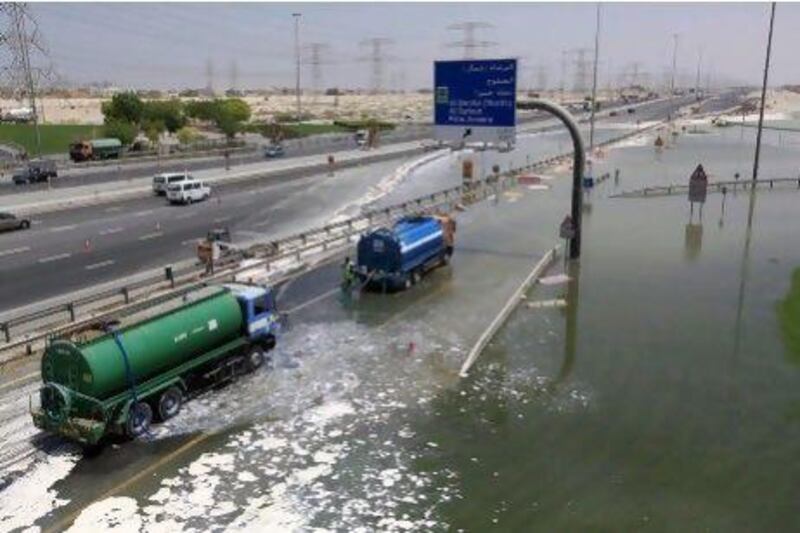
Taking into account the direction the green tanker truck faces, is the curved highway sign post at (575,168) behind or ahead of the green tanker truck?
ahead

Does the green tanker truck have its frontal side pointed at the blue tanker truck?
yes

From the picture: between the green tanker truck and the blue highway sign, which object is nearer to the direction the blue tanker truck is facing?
the blue highway sign

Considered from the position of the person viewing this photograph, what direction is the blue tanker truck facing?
facing away from the viewer and to the right of the viewer

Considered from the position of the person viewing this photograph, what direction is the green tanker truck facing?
facing away from the viewer and to the right of the viewer

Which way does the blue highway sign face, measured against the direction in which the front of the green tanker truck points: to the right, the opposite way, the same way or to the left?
the opposite way

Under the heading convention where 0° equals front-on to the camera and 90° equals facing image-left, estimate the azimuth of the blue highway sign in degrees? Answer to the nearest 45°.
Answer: approximately 0°

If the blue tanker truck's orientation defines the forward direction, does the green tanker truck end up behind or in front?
behind

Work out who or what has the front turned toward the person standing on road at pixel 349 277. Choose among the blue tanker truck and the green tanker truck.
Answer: the green tanker truck

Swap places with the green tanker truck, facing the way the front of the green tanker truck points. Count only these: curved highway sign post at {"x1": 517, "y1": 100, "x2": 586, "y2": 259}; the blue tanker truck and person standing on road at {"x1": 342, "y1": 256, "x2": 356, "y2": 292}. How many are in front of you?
3

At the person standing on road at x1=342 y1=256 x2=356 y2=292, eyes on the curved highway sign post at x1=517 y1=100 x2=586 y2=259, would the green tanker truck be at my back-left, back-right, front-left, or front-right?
back-right

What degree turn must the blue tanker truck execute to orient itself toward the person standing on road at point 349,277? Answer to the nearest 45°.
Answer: approximately 135° to its left

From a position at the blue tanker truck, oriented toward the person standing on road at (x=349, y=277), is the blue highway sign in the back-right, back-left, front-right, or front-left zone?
back-right
